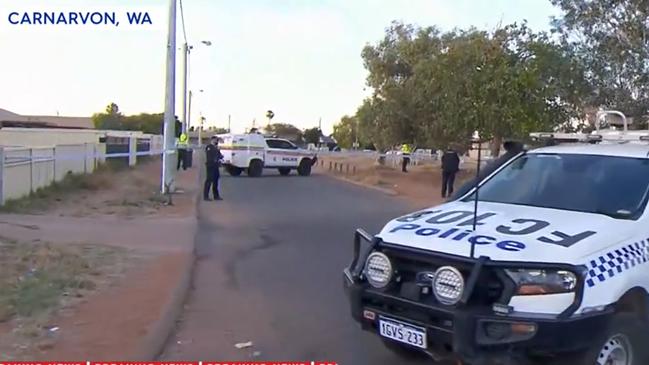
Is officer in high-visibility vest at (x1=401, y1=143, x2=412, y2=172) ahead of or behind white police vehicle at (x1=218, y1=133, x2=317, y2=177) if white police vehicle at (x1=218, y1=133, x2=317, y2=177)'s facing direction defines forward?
ahead

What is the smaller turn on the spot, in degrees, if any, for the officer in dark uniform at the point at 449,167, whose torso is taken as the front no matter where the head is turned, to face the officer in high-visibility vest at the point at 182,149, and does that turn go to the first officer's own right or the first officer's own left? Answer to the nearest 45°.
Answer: approximately 45° to the first officer's own left

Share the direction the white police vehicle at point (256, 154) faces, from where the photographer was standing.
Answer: facing away from the viewer and to the right of the viewer

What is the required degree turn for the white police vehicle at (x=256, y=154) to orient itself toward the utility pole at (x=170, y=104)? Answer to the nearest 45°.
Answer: approximately 135° to its right

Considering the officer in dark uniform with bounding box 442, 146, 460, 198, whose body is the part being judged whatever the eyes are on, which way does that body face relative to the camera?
away from the camera

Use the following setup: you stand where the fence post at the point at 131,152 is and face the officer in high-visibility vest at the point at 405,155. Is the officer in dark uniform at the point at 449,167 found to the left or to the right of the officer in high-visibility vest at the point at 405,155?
right

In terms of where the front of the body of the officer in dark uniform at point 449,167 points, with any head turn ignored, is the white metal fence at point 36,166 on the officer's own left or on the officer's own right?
on the officer's own left

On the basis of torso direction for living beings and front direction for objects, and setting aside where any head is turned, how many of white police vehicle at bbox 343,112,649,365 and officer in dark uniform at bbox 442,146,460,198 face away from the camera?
1

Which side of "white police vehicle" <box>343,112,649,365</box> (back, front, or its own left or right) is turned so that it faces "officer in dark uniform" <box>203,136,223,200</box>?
right

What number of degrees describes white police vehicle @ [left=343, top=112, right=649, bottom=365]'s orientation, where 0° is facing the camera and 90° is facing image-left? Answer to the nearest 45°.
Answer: approximately 45°

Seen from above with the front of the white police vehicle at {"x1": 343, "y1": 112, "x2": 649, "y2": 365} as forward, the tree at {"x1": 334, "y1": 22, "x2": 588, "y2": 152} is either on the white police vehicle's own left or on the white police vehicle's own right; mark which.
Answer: on the white police vehicle's own right
